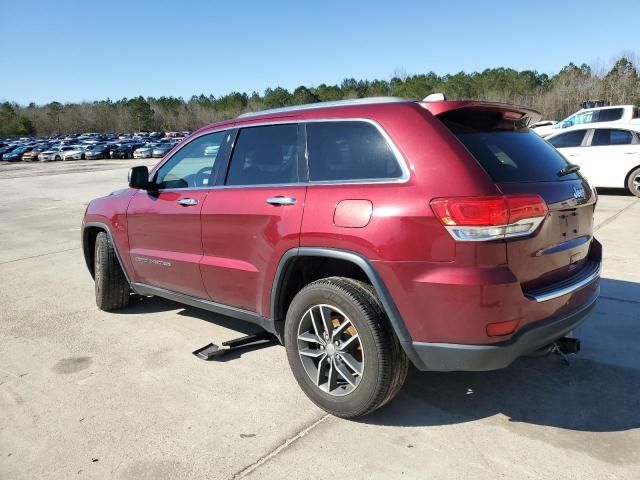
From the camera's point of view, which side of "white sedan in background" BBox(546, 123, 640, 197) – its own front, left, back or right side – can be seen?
left

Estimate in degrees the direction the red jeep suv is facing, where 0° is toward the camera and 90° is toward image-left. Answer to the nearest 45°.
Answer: approximately 135°

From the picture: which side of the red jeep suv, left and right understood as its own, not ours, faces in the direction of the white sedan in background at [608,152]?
right

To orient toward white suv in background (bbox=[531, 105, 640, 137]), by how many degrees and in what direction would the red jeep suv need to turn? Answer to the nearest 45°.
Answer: approximately 90° to its right
